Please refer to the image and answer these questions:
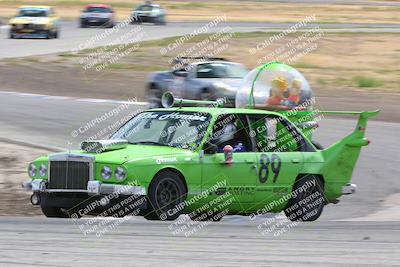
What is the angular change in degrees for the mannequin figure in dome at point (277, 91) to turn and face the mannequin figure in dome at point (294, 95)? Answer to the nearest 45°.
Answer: approximately 180°

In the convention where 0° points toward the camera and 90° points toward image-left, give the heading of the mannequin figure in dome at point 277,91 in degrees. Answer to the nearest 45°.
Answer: approximately 45°

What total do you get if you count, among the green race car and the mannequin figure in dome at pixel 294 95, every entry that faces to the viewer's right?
0

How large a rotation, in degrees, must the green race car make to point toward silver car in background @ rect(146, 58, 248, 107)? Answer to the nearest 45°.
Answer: approximately 135° to its right
